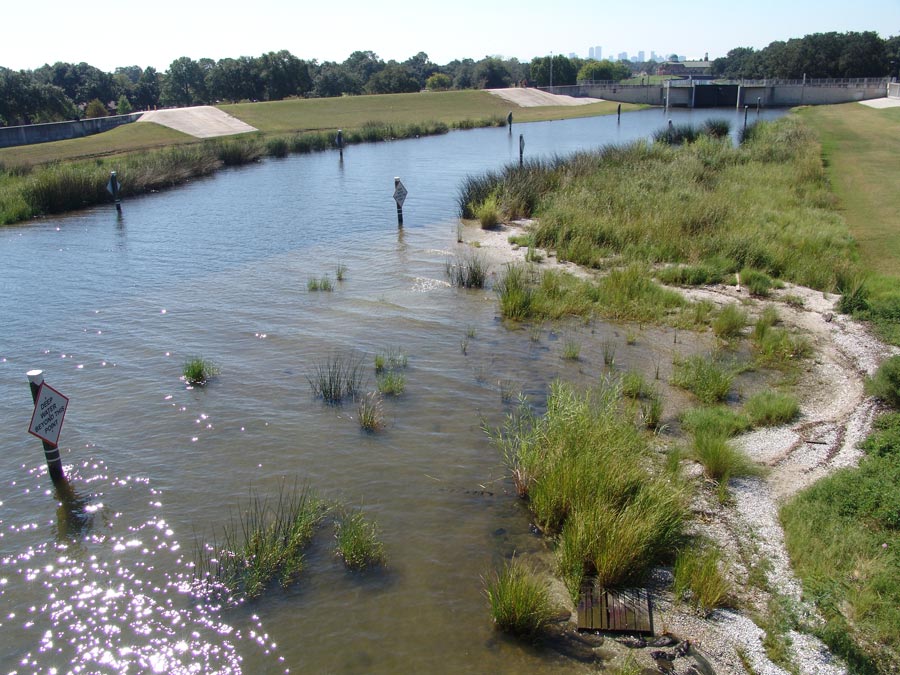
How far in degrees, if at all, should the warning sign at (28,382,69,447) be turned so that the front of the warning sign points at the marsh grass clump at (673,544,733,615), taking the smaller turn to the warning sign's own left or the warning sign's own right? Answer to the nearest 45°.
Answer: approximately 45° to the warning sign's own left

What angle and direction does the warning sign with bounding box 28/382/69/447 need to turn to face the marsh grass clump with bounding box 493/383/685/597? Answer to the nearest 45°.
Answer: approximately 45° to its left

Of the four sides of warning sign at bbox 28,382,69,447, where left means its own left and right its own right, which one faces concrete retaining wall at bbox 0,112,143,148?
back

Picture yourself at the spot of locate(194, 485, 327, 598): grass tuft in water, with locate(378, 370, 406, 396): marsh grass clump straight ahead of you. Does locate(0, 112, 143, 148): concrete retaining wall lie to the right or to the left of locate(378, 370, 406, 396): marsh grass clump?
left

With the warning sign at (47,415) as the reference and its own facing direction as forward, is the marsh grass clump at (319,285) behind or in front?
behind

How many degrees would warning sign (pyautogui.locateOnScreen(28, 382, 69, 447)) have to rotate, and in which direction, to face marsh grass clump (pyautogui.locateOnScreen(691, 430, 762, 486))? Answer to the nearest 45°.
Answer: approximately 45° to its left

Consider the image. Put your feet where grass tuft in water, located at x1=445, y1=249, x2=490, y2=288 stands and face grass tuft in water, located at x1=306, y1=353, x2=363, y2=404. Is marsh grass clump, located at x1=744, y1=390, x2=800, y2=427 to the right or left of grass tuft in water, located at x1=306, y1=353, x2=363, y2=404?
left

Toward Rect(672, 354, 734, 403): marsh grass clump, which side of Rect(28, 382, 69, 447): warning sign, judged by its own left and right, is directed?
left

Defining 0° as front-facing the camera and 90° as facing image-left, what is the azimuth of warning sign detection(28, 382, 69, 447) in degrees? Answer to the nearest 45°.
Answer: approximately 0°

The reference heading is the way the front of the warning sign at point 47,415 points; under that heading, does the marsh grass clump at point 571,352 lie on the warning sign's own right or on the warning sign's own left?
on the warning sign's own left

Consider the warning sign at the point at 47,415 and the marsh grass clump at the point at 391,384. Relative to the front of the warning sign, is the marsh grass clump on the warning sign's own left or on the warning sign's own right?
on the warning sign's own left
